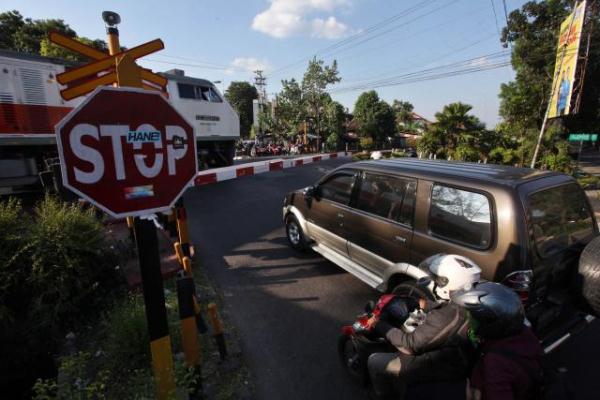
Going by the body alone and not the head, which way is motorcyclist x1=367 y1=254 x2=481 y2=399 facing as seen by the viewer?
to the viewer's left

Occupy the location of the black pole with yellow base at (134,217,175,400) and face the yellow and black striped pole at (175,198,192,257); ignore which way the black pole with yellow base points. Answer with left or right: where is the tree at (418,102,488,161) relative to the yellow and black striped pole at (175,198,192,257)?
right

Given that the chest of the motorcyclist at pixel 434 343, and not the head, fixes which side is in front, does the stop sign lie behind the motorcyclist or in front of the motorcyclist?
in front

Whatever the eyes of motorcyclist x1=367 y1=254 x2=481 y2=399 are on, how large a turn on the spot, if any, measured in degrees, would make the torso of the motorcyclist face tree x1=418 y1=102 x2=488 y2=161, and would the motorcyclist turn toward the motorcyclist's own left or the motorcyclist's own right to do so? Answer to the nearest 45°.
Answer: approximately 90° to the motorcyclist's own right

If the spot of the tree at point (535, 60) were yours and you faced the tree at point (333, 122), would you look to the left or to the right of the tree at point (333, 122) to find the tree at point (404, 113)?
right

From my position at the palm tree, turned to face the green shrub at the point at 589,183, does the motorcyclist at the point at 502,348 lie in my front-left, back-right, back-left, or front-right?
front-right

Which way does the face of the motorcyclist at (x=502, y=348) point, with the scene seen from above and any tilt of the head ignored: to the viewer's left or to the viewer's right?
to the viewer's left

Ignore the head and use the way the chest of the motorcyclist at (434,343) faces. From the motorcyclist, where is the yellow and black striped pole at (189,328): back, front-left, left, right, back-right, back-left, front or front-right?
front

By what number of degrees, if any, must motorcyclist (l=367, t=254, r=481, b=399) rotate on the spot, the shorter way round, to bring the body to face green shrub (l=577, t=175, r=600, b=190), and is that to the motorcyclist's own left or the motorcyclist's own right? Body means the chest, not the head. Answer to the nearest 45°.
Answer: approximately 135° to the motorcyclist's own right

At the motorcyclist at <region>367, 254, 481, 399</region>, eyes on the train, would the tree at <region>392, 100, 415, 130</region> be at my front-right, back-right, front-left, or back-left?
front-right

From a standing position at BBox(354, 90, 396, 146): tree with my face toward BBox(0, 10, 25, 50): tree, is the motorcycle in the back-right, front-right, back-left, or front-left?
front-left

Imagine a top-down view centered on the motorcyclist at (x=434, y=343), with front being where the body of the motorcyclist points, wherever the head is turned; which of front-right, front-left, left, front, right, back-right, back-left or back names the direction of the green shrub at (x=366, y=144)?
right

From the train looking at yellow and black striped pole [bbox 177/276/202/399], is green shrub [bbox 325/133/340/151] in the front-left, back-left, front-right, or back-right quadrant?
back-left
